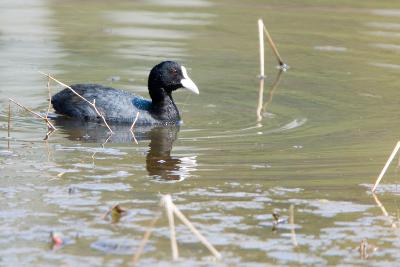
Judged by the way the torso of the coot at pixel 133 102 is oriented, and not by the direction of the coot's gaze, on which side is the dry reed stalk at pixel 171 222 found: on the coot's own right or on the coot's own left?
on the coot's own right

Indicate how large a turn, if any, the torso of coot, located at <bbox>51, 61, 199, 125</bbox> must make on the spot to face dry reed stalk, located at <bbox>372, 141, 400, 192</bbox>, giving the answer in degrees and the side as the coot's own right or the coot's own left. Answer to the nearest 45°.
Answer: approximately 45° to the coot's own right

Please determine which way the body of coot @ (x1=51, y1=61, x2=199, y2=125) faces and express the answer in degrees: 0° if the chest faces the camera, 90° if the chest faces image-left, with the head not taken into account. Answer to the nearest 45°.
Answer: approximately 270°

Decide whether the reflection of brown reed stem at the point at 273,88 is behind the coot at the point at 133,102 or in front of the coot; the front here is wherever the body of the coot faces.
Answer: in front

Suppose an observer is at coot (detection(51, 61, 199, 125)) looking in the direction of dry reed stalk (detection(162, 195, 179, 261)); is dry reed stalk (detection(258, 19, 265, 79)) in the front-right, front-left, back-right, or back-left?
back-left

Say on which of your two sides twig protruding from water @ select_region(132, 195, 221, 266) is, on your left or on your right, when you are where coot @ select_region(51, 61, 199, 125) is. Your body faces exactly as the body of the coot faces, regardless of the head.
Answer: on your right

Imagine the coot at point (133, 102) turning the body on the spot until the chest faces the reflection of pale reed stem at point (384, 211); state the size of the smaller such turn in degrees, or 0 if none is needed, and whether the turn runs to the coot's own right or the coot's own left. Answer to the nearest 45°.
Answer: approximately 45° to the coot's own right

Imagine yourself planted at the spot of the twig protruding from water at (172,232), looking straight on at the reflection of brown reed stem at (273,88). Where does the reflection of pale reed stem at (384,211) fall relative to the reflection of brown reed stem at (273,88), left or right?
right
